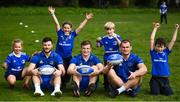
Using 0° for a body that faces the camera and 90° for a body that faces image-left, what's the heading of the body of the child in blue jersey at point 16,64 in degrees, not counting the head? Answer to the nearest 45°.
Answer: approximately 0°

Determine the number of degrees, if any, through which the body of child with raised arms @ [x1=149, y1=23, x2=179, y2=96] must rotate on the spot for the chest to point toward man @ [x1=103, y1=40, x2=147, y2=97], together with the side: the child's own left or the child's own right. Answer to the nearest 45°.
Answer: approximately 45° to the child's own right

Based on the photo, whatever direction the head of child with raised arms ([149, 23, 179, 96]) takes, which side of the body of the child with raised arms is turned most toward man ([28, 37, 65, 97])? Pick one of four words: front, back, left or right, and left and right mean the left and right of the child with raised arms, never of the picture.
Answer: right

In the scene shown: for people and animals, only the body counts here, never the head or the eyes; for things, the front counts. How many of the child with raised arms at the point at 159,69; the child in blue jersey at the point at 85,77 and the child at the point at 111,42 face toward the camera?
3

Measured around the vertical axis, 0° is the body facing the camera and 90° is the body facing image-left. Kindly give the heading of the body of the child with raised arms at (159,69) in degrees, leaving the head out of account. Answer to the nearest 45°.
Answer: approximately 0°

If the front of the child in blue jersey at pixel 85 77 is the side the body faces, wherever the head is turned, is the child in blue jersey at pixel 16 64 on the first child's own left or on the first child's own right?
on the first child's own right
